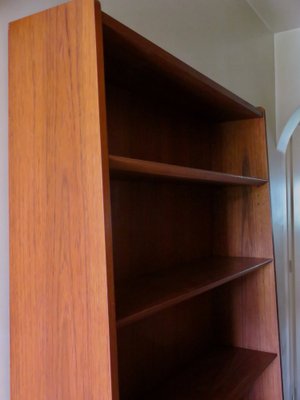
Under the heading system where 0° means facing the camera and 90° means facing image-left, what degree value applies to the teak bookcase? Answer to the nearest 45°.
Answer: approximately 315°
